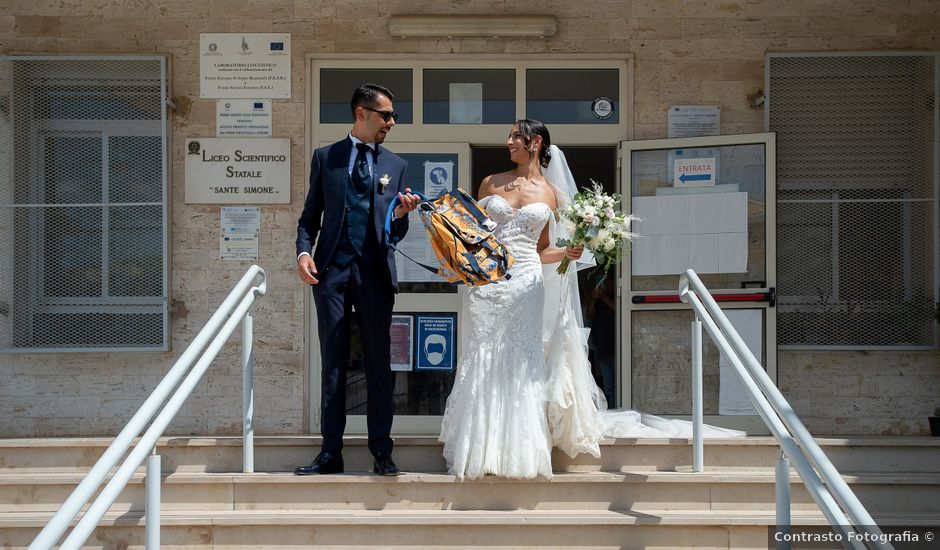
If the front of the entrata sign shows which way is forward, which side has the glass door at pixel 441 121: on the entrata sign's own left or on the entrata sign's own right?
on the entrata sign's own right

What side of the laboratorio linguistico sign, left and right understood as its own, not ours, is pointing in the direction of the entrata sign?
left

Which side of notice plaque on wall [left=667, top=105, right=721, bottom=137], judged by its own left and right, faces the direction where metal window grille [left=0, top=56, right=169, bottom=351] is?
right

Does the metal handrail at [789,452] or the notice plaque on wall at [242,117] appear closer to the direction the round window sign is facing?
the metal handrail

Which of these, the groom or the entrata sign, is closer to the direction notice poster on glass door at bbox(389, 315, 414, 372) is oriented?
the groom

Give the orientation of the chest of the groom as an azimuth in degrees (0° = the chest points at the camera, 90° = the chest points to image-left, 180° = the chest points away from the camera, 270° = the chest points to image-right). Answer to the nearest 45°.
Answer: approximately 0°

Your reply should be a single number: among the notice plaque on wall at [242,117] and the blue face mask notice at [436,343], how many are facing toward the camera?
2

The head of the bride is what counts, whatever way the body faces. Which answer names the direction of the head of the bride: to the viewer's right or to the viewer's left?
to the viewer's left

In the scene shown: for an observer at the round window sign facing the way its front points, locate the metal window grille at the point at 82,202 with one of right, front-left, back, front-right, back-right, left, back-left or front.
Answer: right
